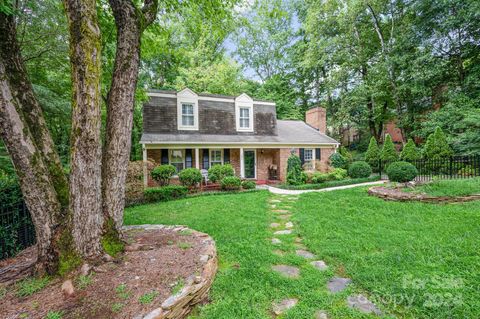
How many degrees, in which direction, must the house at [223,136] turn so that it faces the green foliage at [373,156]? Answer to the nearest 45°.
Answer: approximately 90° to its left

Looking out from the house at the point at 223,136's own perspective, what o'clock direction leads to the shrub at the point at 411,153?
The shrub is roughly at 9 o'clock from the house.

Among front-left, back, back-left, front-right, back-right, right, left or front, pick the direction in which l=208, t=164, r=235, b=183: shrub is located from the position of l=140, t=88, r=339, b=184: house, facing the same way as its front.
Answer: front

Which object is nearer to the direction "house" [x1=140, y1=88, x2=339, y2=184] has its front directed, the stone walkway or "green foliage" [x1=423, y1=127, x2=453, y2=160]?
the stone walkway

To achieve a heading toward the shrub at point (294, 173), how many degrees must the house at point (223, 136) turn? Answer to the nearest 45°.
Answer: approximately 45° to its left

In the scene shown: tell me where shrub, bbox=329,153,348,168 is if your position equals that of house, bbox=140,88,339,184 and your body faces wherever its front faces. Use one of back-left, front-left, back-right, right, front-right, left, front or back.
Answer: left

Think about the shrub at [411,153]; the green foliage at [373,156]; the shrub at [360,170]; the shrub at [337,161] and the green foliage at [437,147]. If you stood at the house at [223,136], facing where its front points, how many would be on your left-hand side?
5

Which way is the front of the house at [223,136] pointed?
toward the camera

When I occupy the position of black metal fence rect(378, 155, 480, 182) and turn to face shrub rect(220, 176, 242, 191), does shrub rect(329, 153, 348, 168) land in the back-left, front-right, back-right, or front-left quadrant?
front-right

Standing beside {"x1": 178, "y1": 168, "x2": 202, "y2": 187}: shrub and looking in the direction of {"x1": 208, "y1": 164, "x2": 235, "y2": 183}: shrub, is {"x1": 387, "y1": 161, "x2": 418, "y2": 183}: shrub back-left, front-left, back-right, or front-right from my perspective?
front-right

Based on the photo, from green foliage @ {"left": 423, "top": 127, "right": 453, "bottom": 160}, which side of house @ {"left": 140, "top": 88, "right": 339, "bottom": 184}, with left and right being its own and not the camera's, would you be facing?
left

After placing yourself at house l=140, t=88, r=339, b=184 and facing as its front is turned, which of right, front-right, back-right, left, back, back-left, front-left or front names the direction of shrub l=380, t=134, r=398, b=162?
left

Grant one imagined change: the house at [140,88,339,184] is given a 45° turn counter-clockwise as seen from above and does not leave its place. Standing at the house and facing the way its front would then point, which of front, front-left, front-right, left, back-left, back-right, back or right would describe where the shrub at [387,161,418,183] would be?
front

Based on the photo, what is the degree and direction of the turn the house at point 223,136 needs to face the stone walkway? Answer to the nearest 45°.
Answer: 0° — it already faces it
